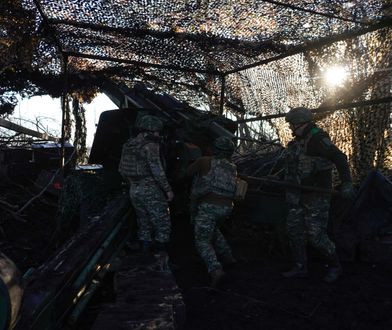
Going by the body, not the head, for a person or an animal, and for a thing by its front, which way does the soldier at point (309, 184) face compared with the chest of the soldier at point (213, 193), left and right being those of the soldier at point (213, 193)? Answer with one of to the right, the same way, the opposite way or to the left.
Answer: to the left

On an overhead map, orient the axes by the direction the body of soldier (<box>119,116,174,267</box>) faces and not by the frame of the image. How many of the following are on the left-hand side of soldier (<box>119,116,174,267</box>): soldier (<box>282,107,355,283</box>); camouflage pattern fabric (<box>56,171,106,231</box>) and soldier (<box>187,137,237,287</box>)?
1

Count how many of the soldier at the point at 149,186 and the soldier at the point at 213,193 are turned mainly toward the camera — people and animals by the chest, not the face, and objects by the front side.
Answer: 0

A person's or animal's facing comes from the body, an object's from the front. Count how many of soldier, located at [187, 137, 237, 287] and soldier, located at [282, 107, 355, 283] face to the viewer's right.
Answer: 0

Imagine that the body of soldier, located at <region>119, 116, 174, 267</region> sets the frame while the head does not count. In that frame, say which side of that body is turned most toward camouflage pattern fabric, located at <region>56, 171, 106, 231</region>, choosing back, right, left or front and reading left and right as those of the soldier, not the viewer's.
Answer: left

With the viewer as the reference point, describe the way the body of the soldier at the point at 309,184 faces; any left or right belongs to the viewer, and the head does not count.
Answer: facing the viewer and to the left of the viewer

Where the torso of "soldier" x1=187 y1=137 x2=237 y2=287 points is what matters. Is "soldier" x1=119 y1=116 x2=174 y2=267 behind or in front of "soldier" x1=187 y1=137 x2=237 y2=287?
in front

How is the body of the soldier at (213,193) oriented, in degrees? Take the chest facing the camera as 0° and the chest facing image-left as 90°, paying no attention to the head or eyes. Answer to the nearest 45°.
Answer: approximately 135°

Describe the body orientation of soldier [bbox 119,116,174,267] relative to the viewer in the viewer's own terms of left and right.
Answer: facing away from the viewer and to the right of the viewer

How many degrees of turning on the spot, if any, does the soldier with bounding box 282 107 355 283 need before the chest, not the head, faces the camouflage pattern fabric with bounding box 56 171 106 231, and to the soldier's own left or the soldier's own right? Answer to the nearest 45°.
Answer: approximately 45° to the soldier's own right

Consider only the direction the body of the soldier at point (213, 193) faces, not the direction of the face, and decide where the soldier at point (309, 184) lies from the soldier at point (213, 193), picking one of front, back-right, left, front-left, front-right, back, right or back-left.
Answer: back-right

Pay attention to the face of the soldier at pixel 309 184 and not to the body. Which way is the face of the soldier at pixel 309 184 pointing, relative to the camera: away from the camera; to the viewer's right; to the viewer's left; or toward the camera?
to the viewer's left

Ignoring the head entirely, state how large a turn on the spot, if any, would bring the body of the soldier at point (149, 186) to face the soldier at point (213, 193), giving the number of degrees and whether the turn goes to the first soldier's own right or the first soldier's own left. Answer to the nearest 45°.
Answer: approximately 90° to the first soldier's own right

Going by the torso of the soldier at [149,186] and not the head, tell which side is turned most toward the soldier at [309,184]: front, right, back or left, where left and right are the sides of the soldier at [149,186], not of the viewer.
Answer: right
